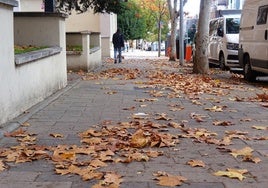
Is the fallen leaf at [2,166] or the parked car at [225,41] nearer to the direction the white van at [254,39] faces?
the fallen leaf

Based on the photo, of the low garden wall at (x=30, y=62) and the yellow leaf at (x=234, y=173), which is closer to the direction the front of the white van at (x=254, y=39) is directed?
the yellow leaf

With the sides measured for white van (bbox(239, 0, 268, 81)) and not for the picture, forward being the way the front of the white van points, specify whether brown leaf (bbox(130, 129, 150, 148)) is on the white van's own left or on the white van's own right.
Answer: on the white van's own right

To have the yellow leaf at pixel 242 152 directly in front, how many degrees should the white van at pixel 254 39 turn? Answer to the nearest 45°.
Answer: approximately 45° to its right

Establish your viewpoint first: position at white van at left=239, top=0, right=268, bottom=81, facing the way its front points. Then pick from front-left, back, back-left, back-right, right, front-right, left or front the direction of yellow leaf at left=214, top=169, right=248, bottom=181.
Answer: front-right

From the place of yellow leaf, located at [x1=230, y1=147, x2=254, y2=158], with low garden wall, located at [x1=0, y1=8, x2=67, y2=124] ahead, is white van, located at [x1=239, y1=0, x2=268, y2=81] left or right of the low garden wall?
right

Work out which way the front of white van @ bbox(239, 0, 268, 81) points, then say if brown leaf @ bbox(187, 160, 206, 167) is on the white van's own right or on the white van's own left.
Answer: on the white van's own right

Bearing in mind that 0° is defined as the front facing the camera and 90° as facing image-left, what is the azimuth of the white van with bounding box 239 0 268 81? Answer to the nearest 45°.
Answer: approximately 315°

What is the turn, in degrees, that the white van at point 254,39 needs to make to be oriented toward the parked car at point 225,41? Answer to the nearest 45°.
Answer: approximately 135° to its left

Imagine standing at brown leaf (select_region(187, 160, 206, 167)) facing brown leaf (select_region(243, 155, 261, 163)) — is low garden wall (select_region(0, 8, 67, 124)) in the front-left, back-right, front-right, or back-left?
back-left

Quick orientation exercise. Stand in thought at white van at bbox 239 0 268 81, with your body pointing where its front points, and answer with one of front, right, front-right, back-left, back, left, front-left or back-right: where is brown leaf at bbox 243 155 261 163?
front-right

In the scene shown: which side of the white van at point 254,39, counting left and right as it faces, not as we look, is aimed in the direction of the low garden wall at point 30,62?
right
